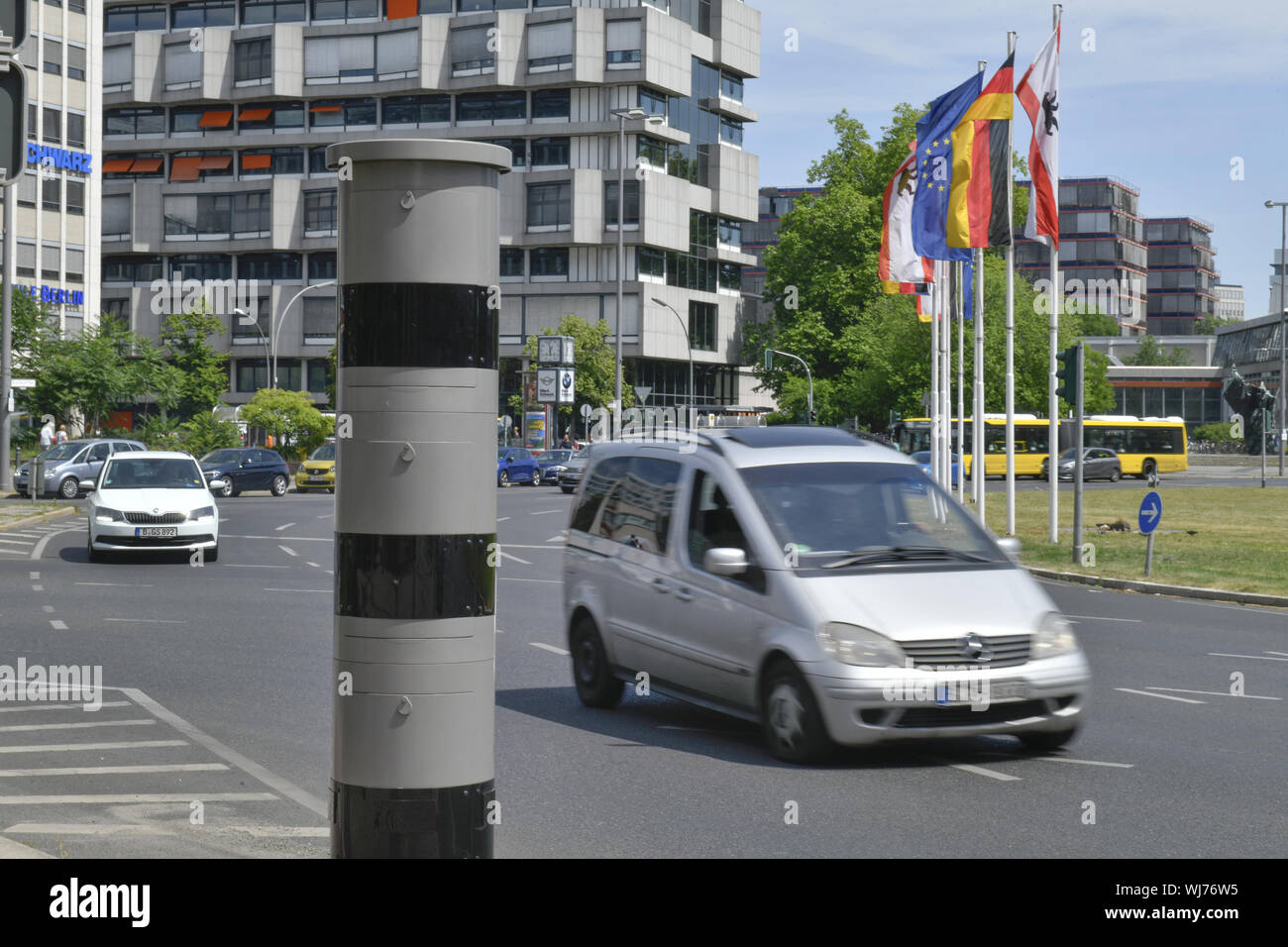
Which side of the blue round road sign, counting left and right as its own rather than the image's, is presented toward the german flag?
right

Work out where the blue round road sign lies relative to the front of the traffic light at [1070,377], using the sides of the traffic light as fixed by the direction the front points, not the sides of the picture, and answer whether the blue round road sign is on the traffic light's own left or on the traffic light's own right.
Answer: on the traffic light's own left

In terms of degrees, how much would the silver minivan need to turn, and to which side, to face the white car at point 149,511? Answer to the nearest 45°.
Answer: approximately 180°

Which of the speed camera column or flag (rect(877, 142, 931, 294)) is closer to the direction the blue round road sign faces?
the speed camera column

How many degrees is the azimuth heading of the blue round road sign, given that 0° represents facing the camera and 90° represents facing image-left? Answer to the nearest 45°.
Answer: approximately 45°

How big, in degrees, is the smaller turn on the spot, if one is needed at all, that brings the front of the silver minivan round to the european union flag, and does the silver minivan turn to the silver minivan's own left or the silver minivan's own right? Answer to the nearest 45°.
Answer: approximately 135° to the silver minivan's own left
